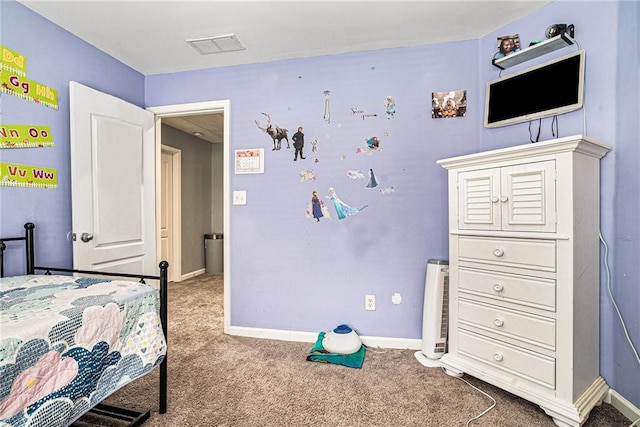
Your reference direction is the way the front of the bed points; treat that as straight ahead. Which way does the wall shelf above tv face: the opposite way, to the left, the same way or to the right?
the opposite way

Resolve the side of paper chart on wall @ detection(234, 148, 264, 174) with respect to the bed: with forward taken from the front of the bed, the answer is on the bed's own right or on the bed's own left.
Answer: on the bed's own left

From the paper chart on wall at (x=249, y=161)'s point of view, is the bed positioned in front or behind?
in front

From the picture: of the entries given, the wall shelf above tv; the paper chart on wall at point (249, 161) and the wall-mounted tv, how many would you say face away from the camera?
0

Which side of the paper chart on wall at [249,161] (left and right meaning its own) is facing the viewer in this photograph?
front

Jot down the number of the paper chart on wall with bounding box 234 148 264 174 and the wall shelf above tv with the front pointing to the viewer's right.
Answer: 0

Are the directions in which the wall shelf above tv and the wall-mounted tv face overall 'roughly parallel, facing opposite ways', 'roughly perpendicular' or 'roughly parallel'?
roughly parallel

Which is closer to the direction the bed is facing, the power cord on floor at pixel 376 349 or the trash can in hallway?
the power cord on floor

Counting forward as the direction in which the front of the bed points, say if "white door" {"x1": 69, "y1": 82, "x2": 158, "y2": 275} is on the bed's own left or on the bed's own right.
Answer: on the bed's own left

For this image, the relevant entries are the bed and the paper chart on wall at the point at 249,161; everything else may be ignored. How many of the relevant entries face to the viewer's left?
0

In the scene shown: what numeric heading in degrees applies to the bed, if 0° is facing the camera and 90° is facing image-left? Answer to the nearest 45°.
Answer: approximately 315°

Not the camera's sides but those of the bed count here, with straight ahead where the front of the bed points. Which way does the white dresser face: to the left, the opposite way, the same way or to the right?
the opposite way

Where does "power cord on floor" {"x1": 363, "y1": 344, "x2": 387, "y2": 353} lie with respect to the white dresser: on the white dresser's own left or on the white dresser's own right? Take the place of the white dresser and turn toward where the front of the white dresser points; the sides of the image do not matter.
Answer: on the white dresser's own right

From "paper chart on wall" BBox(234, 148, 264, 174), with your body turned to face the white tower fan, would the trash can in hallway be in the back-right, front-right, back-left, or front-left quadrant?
back-left

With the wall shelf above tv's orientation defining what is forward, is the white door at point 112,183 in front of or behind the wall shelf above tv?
in front

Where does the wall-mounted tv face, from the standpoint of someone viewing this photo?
facing the viewer and to the left of the viewer
